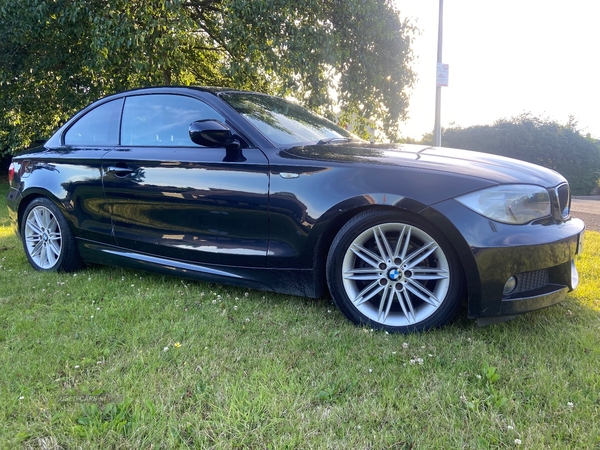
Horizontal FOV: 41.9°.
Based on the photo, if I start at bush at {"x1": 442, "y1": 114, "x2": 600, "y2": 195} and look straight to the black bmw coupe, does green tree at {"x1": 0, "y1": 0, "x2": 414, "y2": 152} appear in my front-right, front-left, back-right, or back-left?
front-right

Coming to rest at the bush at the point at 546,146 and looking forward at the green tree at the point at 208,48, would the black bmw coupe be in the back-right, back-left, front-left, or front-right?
front-left

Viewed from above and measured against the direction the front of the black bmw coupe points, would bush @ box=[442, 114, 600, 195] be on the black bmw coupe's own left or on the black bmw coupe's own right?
on the black bmw coupe's own left

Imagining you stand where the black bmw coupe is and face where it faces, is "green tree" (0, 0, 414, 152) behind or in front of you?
behind

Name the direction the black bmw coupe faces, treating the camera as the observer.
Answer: facing the viewer and to the right of the viewer
